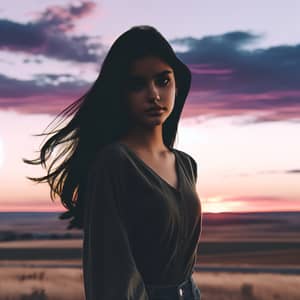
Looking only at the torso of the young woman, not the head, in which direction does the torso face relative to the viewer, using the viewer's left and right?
facing the viewer and to the right of the viewer
